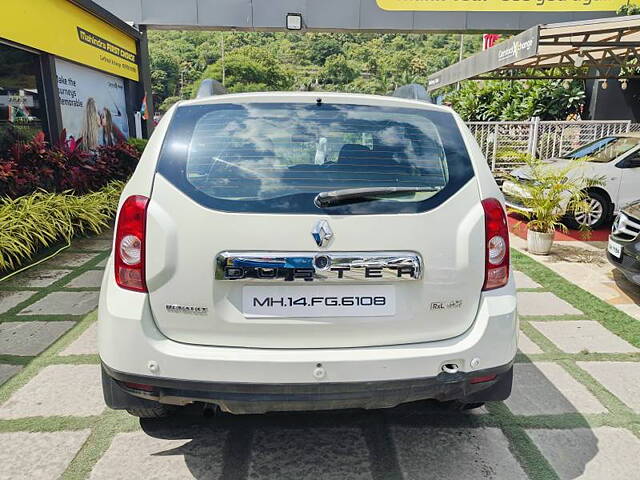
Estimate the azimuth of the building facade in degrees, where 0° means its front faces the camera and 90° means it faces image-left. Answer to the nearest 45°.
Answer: approximately 315°

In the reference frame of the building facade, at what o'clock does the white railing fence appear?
The white railing fence is roughly at 11 o'clock from the building facade.

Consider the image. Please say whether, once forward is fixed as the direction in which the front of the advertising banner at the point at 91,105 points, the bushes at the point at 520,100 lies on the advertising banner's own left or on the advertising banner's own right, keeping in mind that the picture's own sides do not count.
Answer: on the advertising banner's own left

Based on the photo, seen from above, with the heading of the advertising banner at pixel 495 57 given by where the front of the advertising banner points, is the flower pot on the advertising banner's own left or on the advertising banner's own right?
on the advertising banner's own left

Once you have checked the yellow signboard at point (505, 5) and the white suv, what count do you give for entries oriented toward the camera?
1

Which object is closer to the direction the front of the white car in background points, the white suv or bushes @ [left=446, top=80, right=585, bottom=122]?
the white suv

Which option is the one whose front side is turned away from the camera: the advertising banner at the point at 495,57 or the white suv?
the white suv

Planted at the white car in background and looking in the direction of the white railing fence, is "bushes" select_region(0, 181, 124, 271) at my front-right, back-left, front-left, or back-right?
back-left

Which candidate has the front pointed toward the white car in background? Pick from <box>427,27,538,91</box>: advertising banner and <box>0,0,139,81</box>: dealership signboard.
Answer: the dealership signboard

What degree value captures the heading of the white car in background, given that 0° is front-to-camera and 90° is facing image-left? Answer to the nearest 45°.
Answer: approximately 45°

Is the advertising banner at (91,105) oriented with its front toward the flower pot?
yes

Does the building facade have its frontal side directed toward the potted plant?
yes

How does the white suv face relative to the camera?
away from the camera
